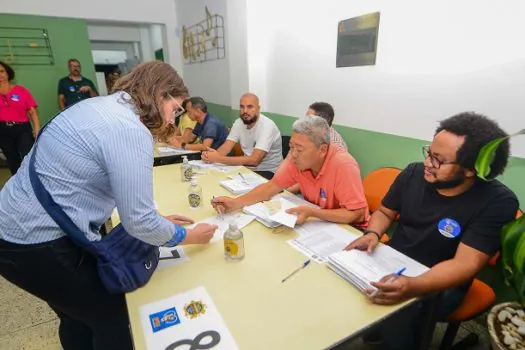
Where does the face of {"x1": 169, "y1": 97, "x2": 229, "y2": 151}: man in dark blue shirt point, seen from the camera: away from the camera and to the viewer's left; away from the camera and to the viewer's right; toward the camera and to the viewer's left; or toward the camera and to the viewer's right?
toward the camera and to the viewer's left

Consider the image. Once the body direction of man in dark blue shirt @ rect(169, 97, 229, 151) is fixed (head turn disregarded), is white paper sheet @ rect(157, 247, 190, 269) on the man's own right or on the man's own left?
on the man's own left

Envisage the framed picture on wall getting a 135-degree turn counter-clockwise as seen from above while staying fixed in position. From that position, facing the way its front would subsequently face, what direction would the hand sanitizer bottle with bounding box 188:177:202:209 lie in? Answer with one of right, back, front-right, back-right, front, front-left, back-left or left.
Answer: back-right

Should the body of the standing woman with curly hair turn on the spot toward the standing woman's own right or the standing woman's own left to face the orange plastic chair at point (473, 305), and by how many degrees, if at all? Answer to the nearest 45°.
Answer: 0° — they already face it

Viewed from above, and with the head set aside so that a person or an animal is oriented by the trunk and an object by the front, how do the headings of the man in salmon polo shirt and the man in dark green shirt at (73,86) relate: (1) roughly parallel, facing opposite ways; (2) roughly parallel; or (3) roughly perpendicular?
roughly perpendicular

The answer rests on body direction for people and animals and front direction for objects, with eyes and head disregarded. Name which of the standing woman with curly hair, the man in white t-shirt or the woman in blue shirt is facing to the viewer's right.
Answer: the woman in blue shirt

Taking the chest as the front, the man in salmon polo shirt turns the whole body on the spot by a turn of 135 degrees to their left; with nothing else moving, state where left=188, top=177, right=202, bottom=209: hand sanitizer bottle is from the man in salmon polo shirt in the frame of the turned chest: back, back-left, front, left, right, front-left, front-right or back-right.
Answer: back

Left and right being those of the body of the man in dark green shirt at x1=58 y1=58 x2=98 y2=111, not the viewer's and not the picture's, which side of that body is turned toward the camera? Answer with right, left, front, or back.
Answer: front

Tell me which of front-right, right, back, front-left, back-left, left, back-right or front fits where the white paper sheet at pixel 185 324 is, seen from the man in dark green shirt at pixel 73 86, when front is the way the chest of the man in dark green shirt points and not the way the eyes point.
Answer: front

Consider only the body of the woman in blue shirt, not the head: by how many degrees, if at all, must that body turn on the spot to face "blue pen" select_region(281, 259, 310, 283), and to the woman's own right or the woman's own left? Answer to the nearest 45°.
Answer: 0° — they already face it

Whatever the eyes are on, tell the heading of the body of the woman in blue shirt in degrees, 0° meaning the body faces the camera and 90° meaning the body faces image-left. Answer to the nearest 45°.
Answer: approximately 270°

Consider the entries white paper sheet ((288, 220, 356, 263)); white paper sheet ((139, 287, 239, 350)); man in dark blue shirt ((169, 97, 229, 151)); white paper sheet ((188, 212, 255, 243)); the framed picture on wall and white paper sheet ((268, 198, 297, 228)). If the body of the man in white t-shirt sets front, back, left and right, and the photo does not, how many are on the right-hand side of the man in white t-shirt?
1

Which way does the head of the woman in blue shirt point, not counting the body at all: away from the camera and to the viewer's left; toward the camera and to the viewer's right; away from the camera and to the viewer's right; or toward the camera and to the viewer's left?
away from the camera and to the viewer's right

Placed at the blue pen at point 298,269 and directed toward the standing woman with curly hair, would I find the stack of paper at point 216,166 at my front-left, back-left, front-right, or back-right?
front-right

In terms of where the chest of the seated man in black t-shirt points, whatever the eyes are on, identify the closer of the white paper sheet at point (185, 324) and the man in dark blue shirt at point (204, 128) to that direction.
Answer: the white paper sheet

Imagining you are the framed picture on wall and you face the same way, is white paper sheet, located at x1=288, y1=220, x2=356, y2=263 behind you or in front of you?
in front

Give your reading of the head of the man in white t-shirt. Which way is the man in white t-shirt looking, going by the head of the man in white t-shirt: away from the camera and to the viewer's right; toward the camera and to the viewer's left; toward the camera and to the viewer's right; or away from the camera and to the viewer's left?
toward the camera and to the viewer's left

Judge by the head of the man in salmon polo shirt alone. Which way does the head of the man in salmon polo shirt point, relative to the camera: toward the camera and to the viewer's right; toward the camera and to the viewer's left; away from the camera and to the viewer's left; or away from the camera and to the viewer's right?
toward the camera and to the viewer's left
